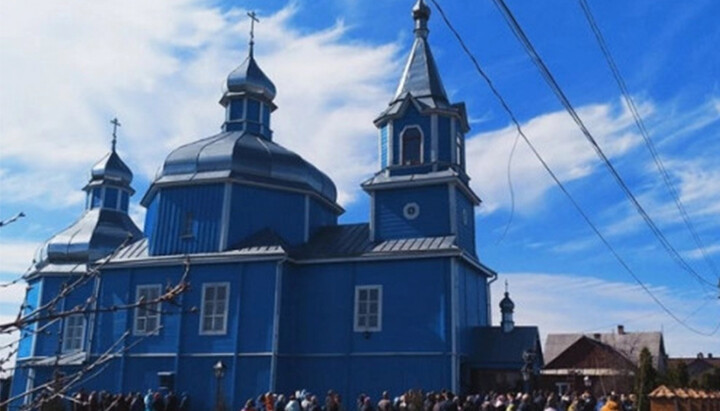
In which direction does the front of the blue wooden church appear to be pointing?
to the viewer's right

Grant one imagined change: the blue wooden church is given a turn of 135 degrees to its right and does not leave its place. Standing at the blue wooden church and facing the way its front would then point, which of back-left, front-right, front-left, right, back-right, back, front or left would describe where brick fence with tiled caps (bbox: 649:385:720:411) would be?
left

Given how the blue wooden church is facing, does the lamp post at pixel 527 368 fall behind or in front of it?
in front
